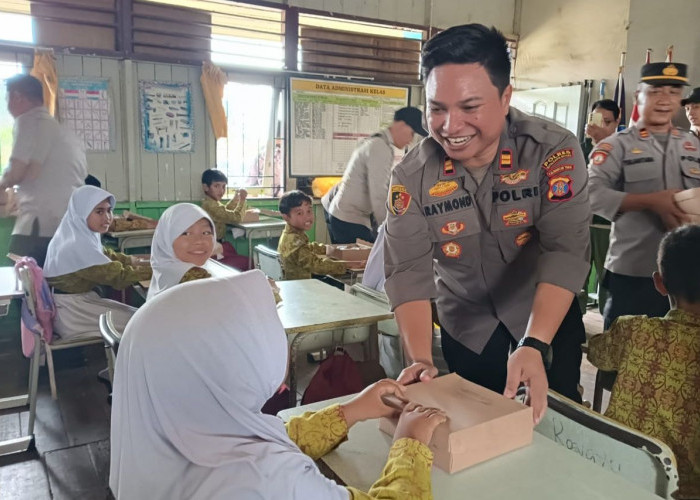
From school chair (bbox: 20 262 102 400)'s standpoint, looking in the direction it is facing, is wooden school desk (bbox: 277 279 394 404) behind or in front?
in front

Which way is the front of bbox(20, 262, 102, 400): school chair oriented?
to the viewer's right

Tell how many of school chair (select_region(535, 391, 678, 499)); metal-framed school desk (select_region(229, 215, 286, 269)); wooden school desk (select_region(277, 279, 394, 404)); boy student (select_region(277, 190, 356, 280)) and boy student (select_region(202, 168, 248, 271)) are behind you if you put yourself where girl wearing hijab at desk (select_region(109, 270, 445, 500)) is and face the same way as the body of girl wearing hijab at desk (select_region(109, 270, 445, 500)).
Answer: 0

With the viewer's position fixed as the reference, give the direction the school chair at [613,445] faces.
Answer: facing away from the viewer and to the right of the viewer

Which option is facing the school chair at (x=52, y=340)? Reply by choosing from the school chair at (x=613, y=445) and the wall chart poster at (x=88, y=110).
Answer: the wall chart poster

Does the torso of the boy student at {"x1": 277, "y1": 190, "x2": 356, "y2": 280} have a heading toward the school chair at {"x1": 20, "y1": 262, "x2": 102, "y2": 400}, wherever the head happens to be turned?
no

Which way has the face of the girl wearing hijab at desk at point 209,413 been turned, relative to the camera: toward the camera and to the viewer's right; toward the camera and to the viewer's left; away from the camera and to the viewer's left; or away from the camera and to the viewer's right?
away from the camera and to the viewer's right

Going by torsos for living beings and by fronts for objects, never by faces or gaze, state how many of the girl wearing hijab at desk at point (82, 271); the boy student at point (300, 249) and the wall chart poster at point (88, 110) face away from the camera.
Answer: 0

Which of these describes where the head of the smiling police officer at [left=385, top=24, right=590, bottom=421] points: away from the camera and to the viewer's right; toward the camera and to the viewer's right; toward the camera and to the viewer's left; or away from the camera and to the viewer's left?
toward the camera and to the viewer's left

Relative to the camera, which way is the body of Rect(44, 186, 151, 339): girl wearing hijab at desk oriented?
to the viewer's right

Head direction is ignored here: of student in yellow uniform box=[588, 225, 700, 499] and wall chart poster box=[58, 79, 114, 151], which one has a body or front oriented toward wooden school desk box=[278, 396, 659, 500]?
the wall chart poster

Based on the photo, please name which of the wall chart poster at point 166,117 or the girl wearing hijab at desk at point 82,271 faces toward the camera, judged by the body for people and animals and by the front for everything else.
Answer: the wall chart poster

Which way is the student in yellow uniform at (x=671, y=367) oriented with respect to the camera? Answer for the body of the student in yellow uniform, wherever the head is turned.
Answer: away from the camera

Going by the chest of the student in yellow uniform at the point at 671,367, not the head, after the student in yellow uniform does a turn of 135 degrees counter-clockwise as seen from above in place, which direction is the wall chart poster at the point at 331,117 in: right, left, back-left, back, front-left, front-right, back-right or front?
right

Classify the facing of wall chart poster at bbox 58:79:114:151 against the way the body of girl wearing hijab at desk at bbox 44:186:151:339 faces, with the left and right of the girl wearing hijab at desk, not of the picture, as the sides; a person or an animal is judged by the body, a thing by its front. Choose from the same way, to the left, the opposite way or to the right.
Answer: to the right

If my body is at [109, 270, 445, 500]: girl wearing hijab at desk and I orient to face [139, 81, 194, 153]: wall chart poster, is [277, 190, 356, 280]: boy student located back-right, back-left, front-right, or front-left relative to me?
front-right

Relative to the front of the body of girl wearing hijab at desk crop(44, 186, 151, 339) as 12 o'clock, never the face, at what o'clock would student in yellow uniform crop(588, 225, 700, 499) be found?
The student in yellow uniform is roughly at 2 o'clock from the girl wearing hijab at desk.

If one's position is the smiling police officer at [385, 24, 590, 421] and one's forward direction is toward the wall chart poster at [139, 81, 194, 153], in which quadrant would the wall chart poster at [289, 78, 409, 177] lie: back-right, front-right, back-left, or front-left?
front-right

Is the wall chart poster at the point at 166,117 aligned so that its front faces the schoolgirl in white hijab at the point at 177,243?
yes

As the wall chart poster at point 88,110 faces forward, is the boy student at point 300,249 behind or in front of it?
in front

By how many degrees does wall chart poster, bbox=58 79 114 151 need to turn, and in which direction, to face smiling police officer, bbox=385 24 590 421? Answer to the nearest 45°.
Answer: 0° — it already faces them

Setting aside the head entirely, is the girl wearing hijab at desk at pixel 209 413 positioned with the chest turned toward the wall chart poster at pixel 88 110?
no
